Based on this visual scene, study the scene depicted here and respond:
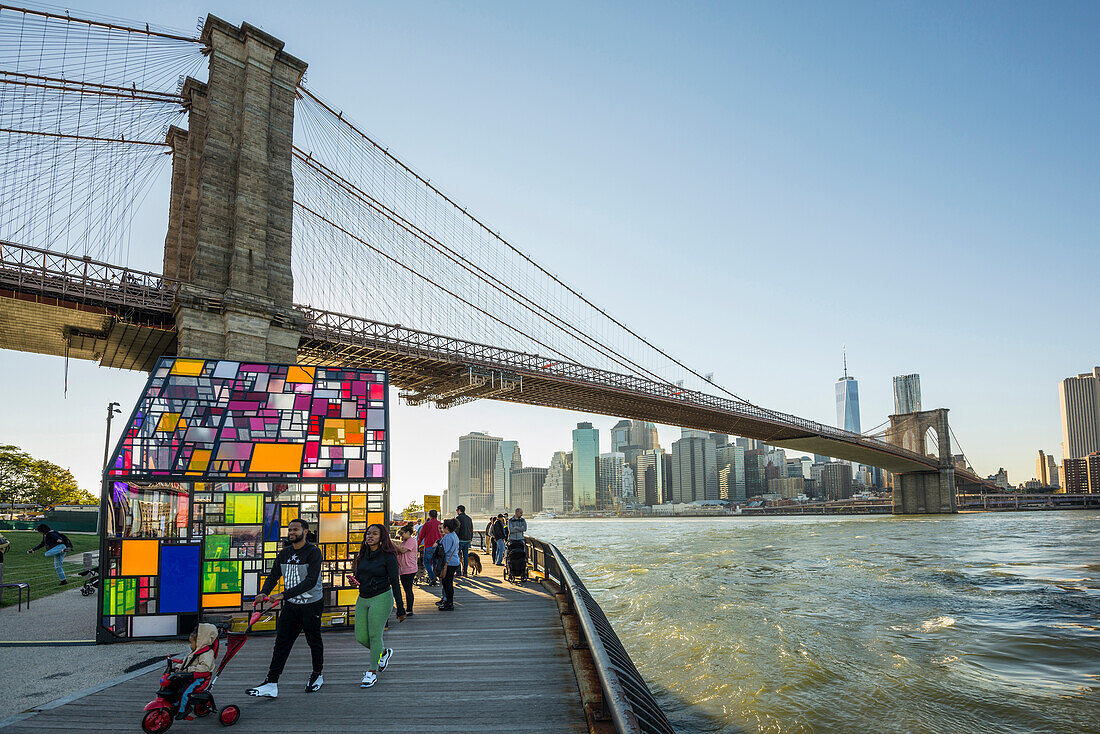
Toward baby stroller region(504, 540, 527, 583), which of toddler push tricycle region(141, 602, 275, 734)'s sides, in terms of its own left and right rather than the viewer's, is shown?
back

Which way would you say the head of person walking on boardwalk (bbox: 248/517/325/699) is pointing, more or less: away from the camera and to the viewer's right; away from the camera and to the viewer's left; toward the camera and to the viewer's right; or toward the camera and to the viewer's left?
toward the camera and to the viewer's left

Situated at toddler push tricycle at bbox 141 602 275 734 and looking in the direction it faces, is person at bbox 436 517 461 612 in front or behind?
behind

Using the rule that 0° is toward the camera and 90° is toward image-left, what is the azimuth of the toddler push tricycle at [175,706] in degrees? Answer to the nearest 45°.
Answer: approximately 45°

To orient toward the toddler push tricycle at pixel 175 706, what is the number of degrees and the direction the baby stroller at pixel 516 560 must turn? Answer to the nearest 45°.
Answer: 0° — it already faces it

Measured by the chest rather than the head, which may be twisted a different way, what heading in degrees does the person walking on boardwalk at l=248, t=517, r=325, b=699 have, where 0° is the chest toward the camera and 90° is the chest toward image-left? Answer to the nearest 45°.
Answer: approximately 45°

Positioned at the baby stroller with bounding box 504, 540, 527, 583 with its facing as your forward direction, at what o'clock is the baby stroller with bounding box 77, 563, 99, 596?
the baby stroller with bounding box 77, 563, 99, 596 is roughly at 3 o'clock from the baby stroller with bounding box 504, 540, 527, 583.

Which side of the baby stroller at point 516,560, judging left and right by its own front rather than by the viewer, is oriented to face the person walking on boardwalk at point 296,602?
front

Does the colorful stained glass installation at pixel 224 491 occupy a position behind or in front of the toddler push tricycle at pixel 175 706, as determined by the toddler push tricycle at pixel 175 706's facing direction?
behind

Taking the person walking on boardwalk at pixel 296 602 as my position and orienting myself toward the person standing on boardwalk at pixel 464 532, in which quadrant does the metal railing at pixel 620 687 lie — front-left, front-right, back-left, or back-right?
back-right
